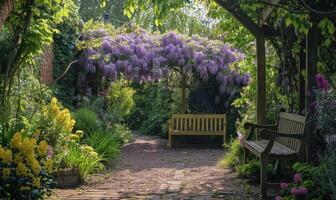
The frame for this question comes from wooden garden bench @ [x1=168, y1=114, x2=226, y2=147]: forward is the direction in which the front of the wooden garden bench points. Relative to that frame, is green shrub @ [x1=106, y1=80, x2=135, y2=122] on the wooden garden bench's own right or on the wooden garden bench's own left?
on the wooden garden bench's own right

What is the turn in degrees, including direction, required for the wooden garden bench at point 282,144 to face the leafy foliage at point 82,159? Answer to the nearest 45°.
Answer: approximately 45° to its right

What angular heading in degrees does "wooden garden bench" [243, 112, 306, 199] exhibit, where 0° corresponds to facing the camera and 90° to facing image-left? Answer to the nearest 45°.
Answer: approximately 45°

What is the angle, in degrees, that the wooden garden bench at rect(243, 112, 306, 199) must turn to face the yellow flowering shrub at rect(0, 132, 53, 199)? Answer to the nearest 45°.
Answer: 0° — it already faces it

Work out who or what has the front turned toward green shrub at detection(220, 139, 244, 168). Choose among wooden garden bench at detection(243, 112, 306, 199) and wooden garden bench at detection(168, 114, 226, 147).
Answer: wooden garden bench at detection(168, 114, 226, 147)

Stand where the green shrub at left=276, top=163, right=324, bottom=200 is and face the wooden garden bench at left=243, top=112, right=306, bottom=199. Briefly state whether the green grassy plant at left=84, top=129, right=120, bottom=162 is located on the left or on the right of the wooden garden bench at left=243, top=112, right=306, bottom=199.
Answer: left

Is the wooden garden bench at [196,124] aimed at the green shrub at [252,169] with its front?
yes

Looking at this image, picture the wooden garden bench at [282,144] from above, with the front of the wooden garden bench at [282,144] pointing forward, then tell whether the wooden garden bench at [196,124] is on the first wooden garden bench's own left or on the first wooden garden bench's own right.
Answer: on the first wooden garden bench's own right

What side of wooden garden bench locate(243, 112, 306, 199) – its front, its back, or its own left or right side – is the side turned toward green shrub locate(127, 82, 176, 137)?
right

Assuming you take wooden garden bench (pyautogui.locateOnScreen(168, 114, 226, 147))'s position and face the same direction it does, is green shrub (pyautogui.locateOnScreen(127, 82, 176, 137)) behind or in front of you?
behind

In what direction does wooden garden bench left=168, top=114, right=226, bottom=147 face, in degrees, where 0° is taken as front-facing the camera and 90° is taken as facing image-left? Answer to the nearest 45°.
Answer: approximately 0°
